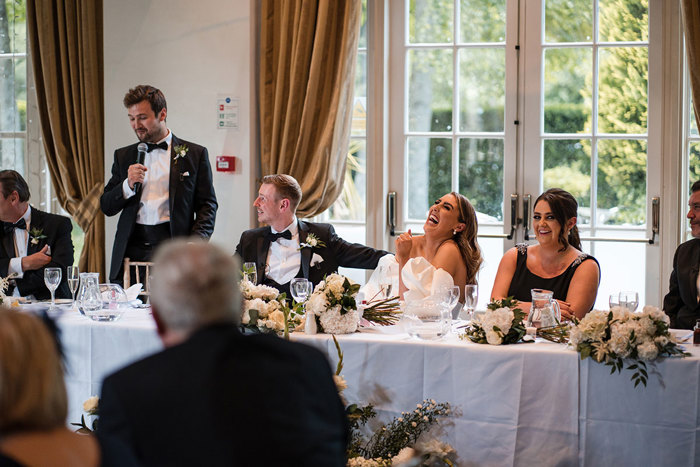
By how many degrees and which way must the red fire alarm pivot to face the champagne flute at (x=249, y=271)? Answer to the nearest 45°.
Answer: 0° — it already faces it

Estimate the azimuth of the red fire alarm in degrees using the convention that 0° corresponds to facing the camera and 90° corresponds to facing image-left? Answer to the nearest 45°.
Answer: approximately 0°

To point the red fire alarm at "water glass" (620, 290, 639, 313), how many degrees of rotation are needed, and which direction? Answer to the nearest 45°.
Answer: approximately 45° to its left

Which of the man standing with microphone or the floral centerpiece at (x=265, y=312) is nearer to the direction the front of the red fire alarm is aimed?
the floral centerpiece

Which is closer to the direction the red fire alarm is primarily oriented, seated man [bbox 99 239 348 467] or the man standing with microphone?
the seated man

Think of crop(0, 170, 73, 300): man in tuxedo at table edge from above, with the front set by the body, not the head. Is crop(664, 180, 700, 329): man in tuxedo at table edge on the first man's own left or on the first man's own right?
on the first man's own left

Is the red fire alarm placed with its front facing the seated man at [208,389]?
yes

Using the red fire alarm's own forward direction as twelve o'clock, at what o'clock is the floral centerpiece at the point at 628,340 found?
The floral centerpiece is roughly at 11 o'clock from the red fire alarm.

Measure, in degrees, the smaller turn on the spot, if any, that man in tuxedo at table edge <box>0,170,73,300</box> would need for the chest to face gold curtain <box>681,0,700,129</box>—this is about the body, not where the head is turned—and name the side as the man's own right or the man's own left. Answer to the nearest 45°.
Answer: approximately 135° to the man's own left

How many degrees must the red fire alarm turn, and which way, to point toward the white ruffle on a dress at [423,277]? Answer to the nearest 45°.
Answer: approximately 45° to its left
